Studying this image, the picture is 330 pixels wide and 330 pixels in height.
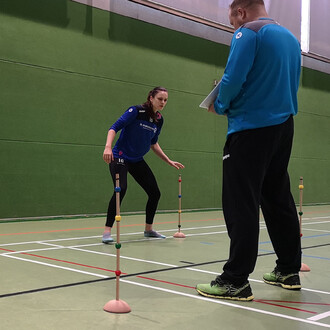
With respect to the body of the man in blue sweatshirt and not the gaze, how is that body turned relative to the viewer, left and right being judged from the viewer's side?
facing away from the viewer and to the left of the viewer

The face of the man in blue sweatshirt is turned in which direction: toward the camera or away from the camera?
away from the camera
